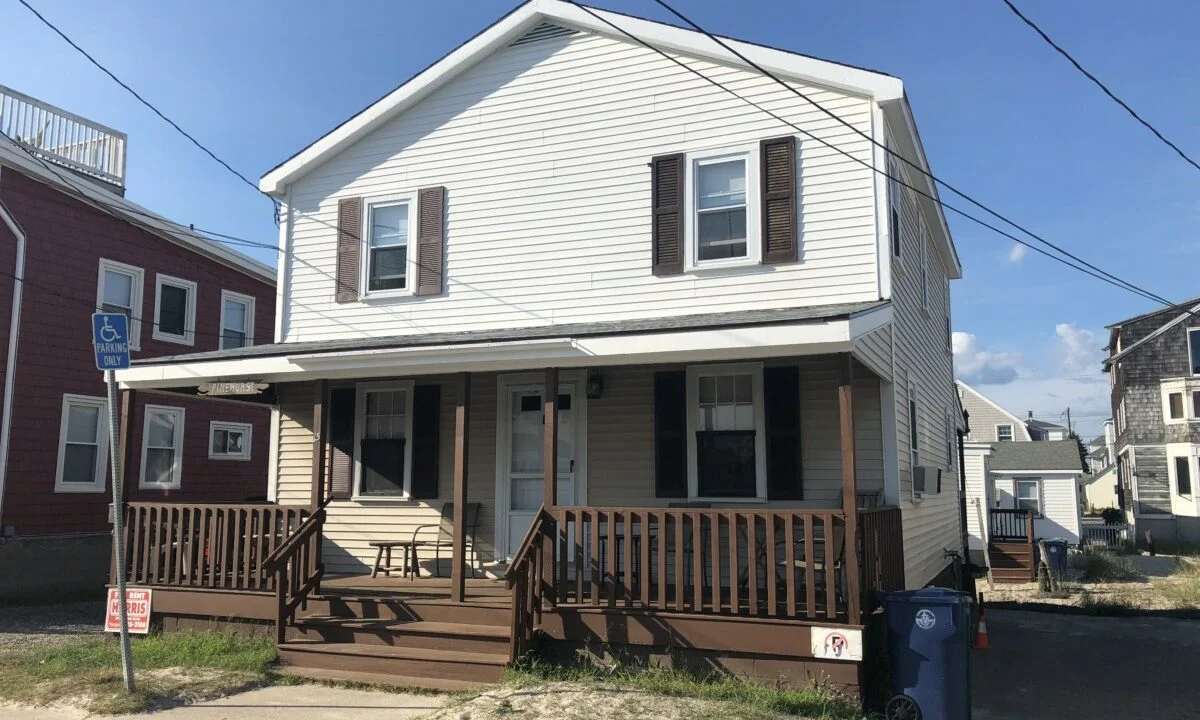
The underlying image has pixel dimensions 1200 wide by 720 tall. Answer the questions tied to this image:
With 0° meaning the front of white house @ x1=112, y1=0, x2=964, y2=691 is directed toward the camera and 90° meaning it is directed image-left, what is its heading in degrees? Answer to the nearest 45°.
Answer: approximately 0°

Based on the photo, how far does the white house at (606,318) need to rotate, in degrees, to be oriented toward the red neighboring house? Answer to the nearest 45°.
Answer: approximately 135° to its right

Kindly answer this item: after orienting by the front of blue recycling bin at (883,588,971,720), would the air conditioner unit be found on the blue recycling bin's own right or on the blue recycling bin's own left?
on the blue recycling bin's own left

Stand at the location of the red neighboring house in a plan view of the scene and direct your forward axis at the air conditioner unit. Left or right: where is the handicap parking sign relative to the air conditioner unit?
right

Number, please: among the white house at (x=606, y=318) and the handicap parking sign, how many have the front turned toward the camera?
2

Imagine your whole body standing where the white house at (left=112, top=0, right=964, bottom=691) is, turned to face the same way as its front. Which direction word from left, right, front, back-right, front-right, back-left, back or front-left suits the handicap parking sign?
front-right
